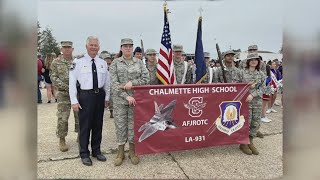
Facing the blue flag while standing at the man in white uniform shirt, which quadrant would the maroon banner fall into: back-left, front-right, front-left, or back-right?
front-right

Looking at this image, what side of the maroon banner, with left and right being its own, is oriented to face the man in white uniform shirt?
right

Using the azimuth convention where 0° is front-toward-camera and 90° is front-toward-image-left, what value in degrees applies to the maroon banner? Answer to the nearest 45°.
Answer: approximately 0°

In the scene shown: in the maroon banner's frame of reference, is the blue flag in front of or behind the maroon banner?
behind

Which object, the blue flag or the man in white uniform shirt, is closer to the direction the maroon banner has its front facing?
the man in white uniform shirt

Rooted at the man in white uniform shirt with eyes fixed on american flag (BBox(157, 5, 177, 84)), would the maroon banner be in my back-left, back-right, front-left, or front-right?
front-right
